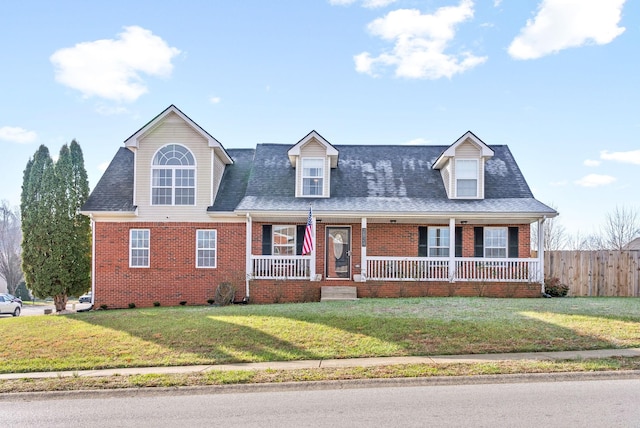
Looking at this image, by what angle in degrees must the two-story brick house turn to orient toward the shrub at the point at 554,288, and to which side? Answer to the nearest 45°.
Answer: approximately 90° to its left

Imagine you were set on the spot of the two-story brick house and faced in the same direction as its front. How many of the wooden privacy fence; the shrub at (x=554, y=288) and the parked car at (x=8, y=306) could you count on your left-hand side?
2

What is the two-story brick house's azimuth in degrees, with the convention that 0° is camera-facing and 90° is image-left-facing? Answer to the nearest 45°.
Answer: approximately 0°

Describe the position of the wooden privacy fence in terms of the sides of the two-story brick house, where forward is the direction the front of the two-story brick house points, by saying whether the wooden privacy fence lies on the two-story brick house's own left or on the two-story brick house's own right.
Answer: on the two-story brick house's own left
